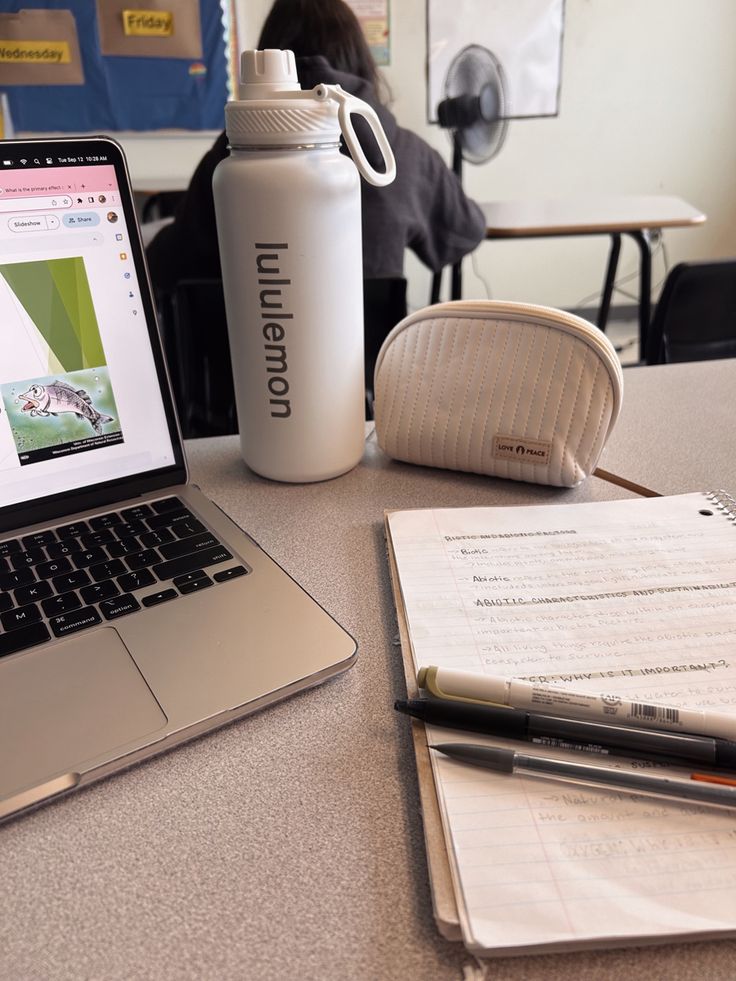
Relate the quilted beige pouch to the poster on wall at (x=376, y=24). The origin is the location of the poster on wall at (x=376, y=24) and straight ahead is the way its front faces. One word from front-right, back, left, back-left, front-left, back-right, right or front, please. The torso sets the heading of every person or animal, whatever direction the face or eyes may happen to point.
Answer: front

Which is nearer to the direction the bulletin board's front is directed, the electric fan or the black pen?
the black pen

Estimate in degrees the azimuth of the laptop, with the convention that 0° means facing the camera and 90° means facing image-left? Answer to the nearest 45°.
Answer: approximately 315°

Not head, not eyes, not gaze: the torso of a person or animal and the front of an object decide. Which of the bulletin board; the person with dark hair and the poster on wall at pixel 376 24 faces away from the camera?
the person with dark hair

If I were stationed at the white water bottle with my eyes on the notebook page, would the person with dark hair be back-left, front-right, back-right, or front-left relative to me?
back-left

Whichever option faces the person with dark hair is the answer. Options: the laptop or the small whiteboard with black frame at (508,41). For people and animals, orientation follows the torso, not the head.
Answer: the small whiteboard with black frame

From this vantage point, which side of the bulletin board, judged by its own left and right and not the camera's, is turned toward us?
front

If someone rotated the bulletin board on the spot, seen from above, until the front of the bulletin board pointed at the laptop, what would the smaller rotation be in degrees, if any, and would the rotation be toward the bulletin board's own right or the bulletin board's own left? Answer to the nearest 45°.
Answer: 0° — it already faces it

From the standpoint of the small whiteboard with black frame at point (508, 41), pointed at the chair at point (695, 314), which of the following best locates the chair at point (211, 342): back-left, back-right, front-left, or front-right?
front-right

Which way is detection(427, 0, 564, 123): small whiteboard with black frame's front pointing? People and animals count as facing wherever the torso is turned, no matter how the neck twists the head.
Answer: toward the camera

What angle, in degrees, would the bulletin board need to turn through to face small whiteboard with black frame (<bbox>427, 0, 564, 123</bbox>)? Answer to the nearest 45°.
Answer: approximately 90° to its left

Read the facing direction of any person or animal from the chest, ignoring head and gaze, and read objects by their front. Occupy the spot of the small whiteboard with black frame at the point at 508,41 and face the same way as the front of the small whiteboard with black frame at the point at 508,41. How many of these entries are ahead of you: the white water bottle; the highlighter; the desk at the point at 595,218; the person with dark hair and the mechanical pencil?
5

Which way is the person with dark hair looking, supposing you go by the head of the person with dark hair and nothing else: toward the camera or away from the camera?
away from the camera

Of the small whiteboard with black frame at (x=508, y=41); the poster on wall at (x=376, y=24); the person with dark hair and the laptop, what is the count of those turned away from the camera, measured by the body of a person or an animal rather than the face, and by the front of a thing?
1

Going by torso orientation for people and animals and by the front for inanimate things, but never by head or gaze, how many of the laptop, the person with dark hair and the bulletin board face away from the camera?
1

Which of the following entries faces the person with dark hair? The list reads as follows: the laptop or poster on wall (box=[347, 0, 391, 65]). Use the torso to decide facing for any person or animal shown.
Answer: the poster on wall

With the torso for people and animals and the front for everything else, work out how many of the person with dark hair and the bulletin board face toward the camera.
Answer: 1

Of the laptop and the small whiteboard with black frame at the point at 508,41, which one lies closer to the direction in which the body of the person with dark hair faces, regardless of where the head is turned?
the small whiteboard with black frame

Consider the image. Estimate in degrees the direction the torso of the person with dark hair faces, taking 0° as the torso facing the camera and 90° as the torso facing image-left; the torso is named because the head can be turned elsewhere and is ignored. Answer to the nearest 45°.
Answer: approximately 180°

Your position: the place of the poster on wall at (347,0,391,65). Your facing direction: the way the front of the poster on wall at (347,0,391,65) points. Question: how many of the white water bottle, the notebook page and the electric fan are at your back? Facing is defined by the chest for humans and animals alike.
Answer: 0

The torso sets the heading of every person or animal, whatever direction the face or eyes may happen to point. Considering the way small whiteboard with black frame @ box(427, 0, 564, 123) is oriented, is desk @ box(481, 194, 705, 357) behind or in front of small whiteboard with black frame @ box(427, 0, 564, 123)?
in front
